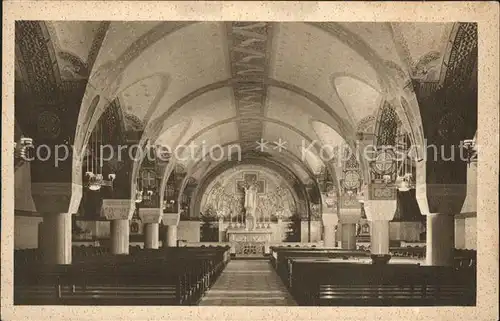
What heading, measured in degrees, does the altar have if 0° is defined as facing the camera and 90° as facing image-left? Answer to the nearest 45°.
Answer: approximately 0°

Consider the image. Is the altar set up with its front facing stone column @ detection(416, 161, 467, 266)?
yes

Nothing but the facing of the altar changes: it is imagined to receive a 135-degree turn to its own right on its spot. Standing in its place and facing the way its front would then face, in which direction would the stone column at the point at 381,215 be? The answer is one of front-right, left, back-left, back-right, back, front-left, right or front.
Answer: back-left
